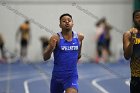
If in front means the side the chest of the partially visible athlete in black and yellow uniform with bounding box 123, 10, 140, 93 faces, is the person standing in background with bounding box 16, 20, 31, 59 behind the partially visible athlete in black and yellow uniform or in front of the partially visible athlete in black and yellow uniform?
behind

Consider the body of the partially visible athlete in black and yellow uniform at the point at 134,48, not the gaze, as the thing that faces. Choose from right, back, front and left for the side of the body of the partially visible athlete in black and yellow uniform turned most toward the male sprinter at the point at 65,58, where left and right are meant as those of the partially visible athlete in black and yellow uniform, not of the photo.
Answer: right

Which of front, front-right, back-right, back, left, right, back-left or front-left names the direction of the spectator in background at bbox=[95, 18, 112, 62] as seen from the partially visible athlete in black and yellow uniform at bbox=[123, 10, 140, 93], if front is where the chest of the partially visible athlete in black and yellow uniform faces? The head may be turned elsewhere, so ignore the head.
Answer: back

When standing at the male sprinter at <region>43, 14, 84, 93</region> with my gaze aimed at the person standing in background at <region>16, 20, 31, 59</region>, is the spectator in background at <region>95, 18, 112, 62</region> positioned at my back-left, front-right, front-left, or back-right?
front-right

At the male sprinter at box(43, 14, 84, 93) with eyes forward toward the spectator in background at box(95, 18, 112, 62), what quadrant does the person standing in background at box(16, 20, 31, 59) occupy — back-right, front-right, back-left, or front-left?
front-left

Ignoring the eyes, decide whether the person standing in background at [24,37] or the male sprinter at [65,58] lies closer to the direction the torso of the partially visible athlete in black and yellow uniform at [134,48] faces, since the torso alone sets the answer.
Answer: the male sprinter

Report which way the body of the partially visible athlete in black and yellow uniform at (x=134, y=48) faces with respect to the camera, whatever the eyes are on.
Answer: toward the camera
